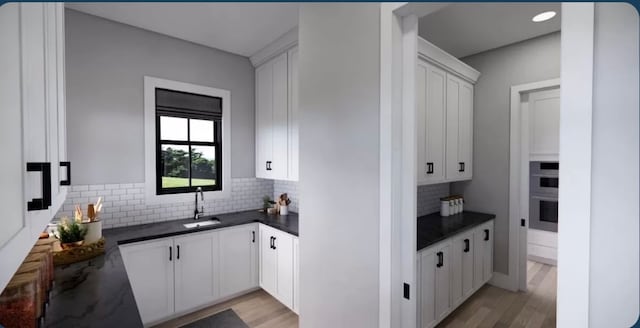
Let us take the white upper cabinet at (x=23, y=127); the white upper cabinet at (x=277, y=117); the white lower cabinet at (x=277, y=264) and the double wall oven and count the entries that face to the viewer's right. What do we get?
1

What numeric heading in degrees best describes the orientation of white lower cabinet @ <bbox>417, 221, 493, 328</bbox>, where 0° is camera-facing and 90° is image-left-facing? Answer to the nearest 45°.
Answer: approximately 315°

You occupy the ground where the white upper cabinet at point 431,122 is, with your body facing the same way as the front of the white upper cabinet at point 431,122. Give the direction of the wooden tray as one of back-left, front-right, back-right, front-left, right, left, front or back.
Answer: right

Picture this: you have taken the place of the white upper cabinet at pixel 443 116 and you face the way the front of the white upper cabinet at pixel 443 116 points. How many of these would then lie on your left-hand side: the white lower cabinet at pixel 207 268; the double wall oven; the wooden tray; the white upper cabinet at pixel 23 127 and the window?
1

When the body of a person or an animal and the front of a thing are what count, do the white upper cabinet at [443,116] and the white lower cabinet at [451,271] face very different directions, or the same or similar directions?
same or similar directions

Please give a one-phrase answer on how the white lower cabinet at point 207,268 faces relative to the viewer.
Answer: facing the viewer and to the right of the viewer

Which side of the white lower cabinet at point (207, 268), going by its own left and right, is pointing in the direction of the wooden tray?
right

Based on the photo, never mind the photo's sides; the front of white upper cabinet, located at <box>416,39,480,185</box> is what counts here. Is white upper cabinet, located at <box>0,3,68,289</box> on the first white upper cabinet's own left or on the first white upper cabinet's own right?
on the first white upper cabinet's own right

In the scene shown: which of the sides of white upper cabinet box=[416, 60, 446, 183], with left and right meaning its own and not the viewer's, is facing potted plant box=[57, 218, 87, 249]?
right

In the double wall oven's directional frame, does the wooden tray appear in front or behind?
in front
